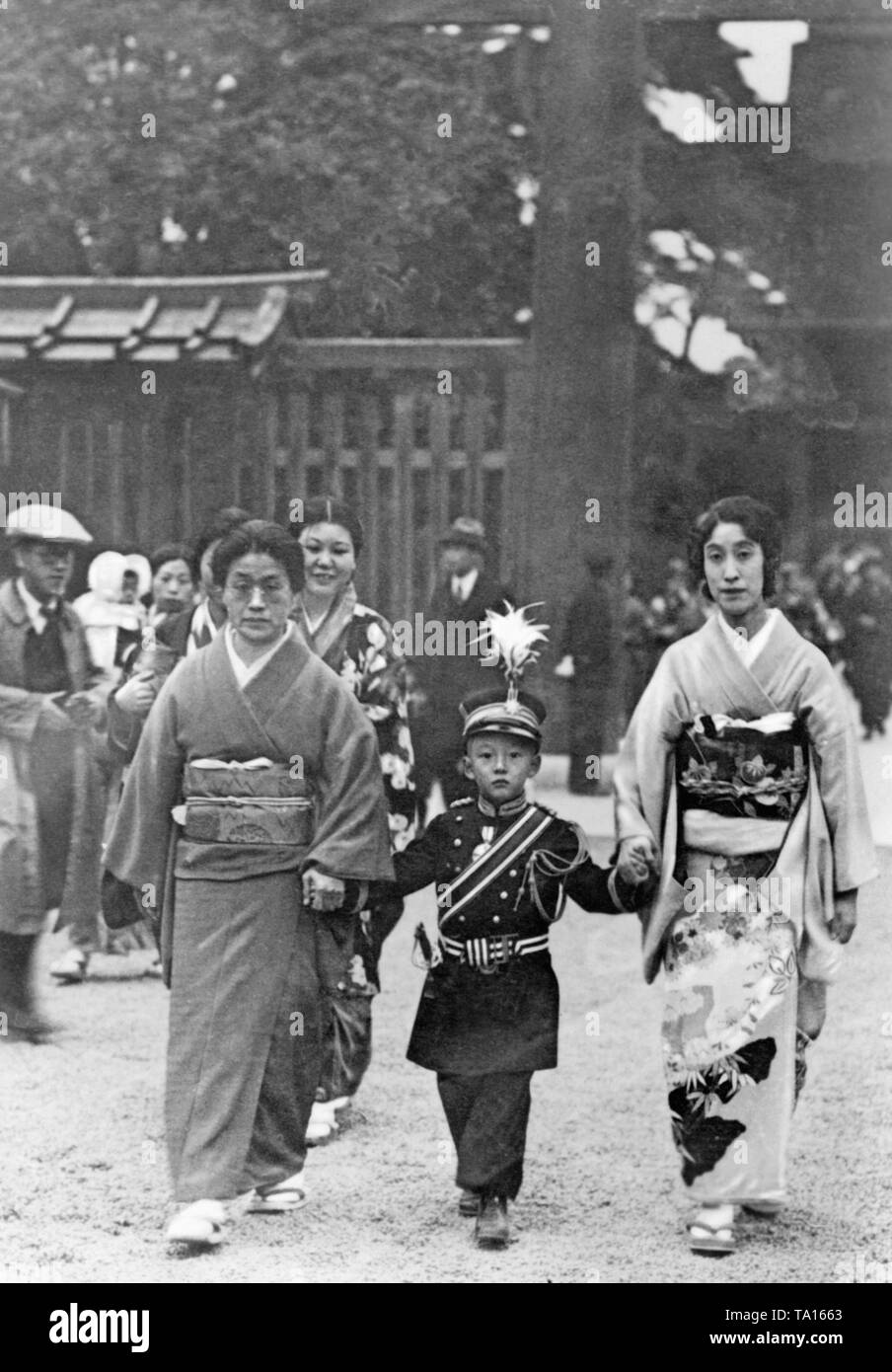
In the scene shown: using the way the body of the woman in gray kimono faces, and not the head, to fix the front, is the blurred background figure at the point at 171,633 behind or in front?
behind

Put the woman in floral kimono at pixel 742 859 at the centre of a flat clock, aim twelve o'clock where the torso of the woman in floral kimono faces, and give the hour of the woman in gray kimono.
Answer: The woman in gray kimono is roughly at 3 o'clock from the woman in floral kimono.

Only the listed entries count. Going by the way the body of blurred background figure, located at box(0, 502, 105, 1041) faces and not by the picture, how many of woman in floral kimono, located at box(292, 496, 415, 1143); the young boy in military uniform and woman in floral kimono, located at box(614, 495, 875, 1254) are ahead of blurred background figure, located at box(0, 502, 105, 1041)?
3

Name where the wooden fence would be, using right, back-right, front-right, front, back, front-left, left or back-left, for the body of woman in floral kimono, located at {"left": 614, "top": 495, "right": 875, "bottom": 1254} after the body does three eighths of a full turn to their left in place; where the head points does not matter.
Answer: left

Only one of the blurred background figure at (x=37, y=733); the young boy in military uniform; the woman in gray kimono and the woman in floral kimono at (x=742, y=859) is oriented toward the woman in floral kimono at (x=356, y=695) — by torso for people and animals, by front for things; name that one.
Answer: the blurred background figure

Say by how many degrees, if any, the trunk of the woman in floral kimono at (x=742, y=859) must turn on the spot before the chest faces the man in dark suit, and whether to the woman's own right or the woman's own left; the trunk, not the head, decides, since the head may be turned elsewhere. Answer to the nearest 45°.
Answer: approximately 135° to the woman's own right
